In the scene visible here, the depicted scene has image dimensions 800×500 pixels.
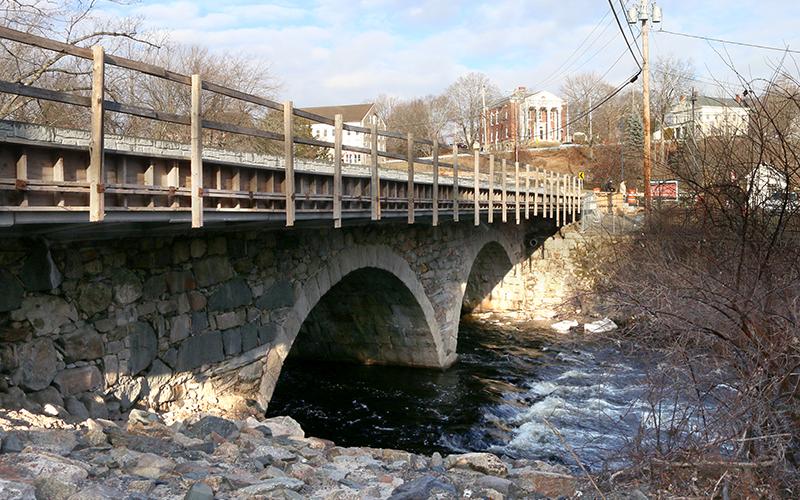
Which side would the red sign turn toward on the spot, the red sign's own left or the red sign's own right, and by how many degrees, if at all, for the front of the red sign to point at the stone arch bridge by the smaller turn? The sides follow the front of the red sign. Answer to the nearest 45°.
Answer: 0° — it already faces it

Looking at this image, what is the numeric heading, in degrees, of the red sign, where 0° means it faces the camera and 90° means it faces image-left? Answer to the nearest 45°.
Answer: approximately 0°

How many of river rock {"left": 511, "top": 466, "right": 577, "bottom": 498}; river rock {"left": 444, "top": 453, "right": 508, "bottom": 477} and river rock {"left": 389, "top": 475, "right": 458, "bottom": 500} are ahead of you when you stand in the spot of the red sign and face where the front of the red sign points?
3

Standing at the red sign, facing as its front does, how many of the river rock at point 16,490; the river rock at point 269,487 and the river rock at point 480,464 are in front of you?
3

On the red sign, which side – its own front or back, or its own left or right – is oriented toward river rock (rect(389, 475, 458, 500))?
front

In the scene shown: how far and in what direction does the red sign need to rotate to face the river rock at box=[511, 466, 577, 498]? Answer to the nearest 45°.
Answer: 0° — it already faces it

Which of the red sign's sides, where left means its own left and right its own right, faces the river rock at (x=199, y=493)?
front
